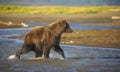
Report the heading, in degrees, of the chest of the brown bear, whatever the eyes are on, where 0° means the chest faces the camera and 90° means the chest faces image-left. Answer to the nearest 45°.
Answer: approximately 270°
